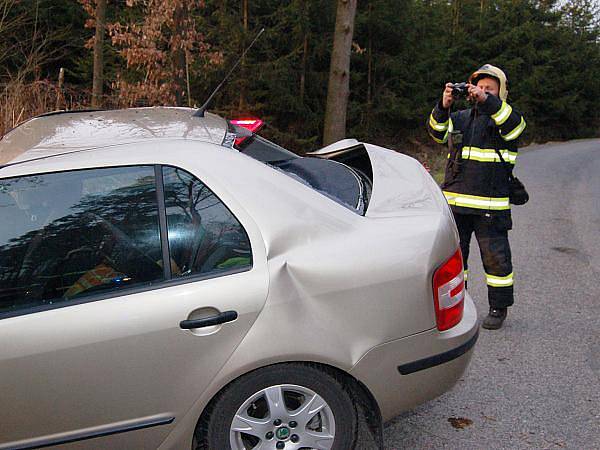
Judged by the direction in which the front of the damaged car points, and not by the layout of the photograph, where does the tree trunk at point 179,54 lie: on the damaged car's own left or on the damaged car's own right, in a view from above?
on the damaged car's own right

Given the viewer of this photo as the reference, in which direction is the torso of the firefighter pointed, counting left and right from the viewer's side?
facing the viewer and to the left of the viewer

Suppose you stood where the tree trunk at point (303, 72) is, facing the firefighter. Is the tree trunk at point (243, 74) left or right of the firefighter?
right

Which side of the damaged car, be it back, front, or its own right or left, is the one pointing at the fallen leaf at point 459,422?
back

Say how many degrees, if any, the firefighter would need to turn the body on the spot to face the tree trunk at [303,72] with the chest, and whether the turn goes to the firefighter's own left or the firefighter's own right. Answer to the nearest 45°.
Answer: approximately 135° to the firefighter's own right

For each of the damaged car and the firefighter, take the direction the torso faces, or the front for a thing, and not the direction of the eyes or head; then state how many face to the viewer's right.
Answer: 0

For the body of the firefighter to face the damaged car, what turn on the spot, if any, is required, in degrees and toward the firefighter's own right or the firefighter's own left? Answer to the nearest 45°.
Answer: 0° — they already face it

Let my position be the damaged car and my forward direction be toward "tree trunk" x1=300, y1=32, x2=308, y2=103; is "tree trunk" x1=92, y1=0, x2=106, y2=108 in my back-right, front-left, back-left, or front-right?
front-left

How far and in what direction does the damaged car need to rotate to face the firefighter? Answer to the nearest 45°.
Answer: approximately 135° to its right

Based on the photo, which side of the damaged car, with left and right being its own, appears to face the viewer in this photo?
left

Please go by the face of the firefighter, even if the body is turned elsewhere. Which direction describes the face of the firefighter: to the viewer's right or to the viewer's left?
to the viewer's left

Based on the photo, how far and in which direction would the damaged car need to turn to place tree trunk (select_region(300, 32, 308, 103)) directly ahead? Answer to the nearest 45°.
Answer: approximately 90° to its right

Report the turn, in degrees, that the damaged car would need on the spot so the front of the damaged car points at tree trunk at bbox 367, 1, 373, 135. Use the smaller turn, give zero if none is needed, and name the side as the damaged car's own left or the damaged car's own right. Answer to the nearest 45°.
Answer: approximately 90° to the damaged car's own right
